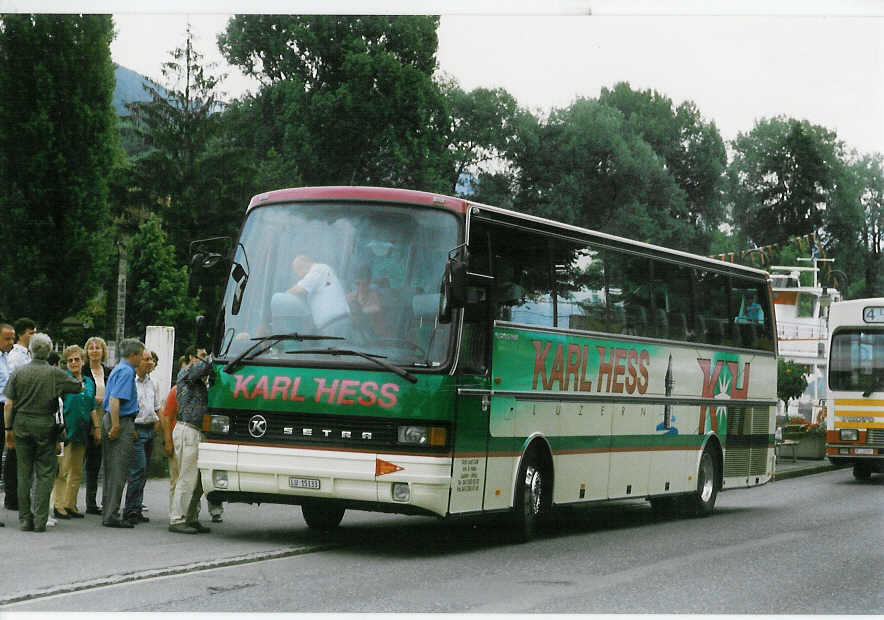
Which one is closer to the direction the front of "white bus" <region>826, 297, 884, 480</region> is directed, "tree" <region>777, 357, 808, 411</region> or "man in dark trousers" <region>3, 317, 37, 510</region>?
the man in dark trousers

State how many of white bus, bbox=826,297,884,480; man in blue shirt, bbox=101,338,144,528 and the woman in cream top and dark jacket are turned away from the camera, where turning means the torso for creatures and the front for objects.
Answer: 0

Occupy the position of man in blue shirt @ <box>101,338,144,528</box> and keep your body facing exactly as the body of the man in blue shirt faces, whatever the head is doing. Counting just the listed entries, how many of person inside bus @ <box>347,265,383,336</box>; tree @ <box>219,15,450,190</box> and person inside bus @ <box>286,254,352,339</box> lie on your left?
1

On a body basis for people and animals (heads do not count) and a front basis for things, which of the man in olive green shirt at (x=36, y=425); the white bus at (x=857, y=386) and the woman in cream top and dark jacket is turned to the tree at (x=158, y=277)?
the man in olive green shirt

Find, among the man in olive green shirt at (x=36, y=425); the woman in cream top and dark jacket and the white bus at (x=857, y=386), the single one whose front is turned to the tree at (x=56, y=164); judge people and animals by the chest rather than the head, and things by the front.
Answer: the man in olive green shirt

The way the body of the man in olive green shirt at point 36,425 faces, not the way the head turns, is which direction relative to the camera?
away from the camera

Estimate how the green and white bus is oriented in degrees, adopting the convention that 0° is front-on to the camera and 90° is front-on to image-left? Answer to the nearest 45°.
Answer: approximately 45°

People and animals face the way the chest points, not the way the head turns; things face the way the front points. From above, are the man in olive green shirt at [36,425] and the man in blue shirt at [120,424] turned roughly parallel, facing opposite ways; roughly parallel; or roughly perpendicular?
roughly perpendicular

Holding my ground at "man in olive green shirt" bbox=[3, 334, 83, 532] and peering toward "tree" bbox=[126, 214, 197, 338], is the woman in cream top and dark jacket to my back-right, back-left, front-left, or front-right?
front-right

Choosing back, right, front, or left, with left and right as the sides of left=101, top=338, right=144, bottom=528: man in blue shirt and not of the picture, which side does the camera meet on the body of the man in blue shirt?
right

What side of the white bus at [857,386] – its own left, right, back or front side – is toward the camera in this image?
front

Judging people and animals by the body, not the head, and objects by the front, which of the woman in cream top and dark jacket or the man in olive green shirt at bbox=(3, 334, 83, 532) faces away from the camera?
the man in olive green shirt
